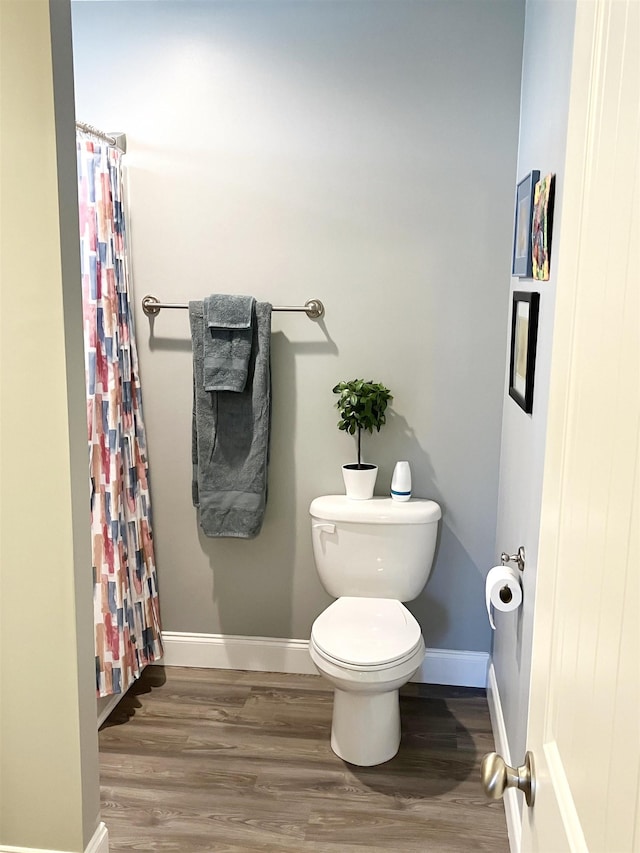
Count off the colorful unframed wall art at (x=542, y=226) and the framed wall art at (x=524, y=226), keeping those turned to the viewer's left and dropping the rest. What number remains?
2

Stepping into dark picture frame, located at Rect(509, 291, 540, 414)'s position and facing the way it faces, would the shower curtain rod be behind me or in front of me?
in front

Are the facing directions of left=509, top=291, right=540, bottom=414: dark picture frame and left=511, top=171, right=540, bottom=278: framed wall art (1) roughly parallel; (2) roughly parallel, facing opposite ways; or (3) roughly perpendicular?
roughly parallel

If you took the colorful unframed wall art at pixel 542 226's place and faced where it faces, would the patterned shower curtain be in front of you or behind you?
in front

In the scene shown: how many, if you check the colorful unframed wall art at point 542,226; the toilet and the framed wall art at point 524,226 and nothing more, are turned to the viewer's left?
2

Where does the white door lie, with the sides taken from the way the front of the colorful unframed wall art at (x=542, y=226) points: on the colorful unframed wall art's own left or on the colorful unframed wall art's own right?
on the colorful unframed wall art's own left

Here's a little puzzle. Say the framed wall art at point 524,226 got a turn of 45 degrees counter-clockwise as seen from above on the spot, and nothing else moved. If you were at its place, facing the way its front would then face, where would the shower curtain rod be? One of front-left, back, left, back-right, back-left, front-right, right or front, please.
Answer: front-right

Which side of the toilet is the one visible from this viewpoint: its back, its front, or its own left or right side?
front

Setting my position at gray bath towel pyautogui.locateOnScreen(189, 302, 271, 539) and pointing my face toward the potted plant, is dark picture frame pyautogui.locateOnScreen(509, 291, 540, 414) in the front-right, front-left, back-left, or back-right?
front-right

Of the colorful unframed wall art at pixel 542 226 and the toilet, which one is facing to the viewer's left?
the colorful unframed wall art

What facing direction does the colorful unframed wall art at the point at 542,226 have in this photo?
to the viewer's left

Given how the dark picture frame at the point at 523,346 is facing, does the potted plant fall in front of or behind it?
in front

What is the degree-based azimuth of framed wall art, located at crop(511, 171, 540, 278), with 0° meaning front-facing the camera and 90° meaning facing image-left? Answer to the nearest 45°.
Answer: approximately 90°

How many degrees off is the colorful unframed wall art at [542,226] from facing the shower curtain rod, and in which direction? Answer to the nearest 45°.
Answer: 0° — it already faces it

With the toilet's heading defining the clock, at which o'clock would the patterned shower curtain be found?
The patterned shower curtain is roughly at 3 o'clock from the toilet.

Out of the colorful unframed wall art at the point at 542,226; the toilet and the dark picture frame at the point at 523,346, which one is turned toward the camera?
the toilet

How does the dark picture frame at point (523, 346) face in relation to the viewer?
to the viewer's left

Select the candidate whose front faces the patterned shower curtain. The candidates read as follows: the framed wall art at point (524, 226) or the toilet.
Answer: the framed wall art

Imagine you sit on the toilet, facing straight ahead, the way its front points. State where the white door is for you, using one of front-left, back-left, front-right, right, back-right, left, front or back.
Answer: front
